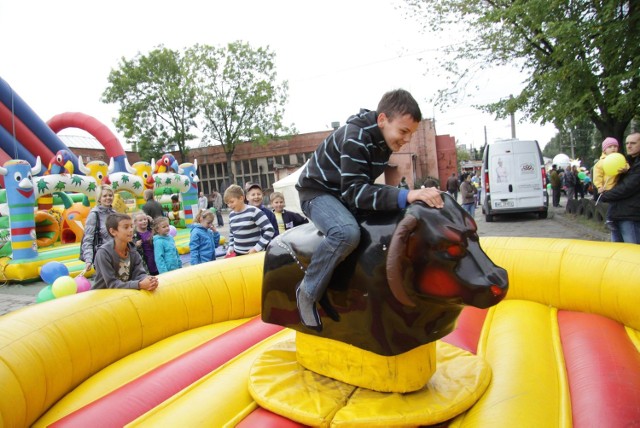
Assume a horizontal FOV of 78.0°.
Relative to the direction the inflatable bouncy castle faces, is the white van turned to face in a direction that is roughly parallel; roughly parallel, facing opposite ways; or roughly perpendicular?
roughly perpendicular

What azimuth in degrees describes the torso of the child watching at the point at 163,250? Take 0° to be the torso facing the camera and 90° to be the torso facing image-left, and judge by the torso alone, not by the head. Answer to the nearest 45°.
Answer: approximately 315°

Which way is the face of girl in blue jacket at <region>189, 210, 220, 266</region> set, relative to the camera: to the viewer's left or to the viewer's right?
to the viewer's right

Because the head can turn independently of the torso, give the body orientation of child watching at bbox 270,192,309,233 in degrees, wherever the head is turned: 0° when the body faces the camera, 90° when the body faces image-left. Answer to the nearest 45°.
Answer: approximately 0°

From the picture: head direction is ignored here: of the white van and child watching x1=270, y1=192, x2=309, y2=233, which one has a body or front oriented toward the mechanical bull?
the child watching

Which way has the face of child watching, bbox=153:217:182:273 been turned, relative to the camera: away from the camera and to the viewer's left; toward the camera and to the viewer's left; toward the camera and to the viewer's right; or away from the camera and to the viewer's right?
toward the camera and to the viewer's right
